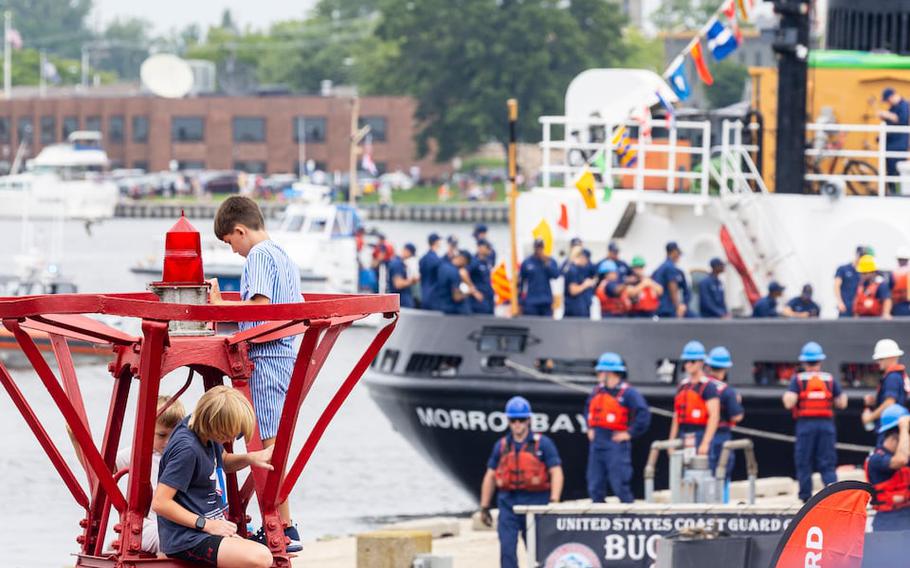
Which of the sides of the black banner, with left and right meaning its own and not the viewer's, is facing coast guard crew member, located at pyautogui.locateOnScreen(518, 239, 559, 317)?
back

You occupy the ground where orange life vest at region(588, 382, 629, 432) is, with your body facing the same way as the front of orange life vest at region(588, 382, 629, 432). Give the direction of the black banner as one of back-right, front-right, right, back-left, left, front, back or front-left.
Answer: front-left

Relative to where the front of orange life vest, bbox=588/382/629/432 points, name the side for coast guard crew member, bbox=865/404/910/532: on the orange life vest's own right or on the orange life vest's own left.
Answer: on the orange life vest's own left

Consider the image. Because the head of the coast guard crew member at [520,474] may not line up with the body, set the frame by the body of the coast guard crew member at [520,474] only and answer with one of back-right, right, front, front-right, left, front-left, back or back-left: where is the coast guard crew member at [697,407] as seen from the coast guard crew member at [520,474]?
back-left

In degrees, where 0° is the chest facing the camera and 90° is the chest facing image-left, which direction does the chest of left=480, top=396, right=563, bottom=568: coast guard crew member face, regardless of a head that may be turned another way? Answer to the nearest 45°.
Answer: approximately 0°

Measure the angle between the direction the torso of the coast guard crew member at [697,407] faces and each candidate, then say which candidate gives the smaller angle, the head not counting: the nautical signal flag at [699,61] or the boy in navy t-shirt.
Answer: the boy in navy t-shirt
